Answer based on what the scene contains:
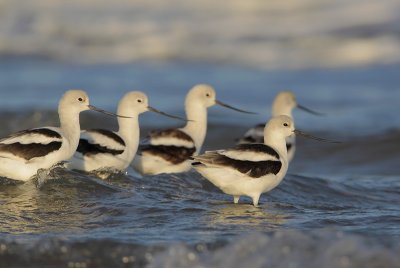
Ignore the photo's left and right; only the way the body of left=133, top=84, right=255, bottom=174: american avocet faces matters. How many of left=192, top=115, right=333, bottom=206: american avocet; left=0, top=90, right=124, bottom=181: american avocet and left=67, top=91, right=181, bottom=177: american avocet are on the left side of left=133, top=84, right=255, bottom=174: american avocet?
0

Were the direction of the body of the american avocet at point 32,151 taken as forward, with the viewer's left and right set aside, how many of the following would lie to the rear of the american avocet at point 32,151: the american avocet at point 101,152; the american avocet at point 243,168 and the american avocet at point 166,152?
0

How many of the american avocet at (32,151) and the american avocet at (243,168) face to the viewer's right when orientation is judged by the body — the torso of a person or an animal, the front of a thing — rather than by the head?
2

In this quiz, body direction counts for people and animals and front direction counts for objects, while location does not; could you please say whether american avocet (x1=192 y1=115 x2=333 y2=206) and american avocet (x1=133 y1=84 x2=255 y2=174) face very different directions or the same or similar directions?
same or similar directions

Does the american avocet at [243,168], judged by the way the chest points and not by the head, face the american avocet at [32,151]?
no

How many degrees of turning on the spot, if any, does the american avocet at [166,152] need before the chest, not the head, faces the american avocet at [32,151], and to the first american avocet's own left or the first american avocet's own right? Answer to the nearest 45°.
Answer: approximately 135° to the first american avocet's own right

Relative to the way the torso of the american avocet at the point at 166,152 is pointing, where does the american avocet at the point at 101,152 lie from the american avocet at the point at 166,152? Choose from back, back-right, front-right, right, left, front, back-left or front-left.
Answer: back-right

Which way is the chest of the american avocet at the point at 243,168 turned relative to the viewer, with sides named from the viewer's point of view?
facing to the right of the viewer

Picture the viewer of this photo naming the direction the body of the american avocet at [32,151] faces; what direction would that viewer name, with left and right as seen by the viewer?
facing to the right of the viewer

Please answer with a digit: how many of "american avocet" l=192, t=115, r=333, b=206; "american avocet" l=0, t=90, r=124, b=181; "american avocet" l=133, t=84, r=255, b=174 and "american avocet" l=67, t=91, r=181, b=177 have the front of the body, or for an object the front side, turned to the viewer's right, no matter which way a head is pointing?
4

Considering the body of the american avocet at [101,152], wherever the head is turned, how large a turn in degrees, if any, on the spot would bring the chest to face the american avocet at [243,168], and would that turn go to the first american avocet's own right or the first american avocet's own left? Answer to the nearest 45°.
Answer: approximately 45° to the first american avocet's own right

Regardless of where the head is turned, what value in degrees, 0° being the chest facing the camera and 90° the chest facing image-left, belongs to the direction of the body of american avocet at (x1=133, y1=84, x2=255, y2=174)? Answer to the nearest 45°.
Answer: approximately 270°

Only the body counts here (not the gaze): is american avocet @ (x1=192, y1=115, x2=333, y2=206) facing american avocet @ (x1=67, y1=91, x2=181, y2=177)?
no

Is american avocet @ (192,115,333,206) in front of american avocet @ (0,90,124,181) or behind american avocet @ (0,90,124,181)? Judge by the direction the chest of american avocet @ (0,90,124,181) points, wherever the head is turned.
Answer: in front

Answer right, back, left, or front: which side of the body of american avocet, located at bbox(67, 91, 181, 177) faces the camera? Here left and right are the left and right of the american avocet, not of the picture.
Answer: right

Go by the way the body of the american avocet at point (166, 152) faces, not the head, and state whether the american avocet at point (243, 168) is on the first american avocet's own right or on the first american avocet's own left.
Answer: on the first american avocet's own right
